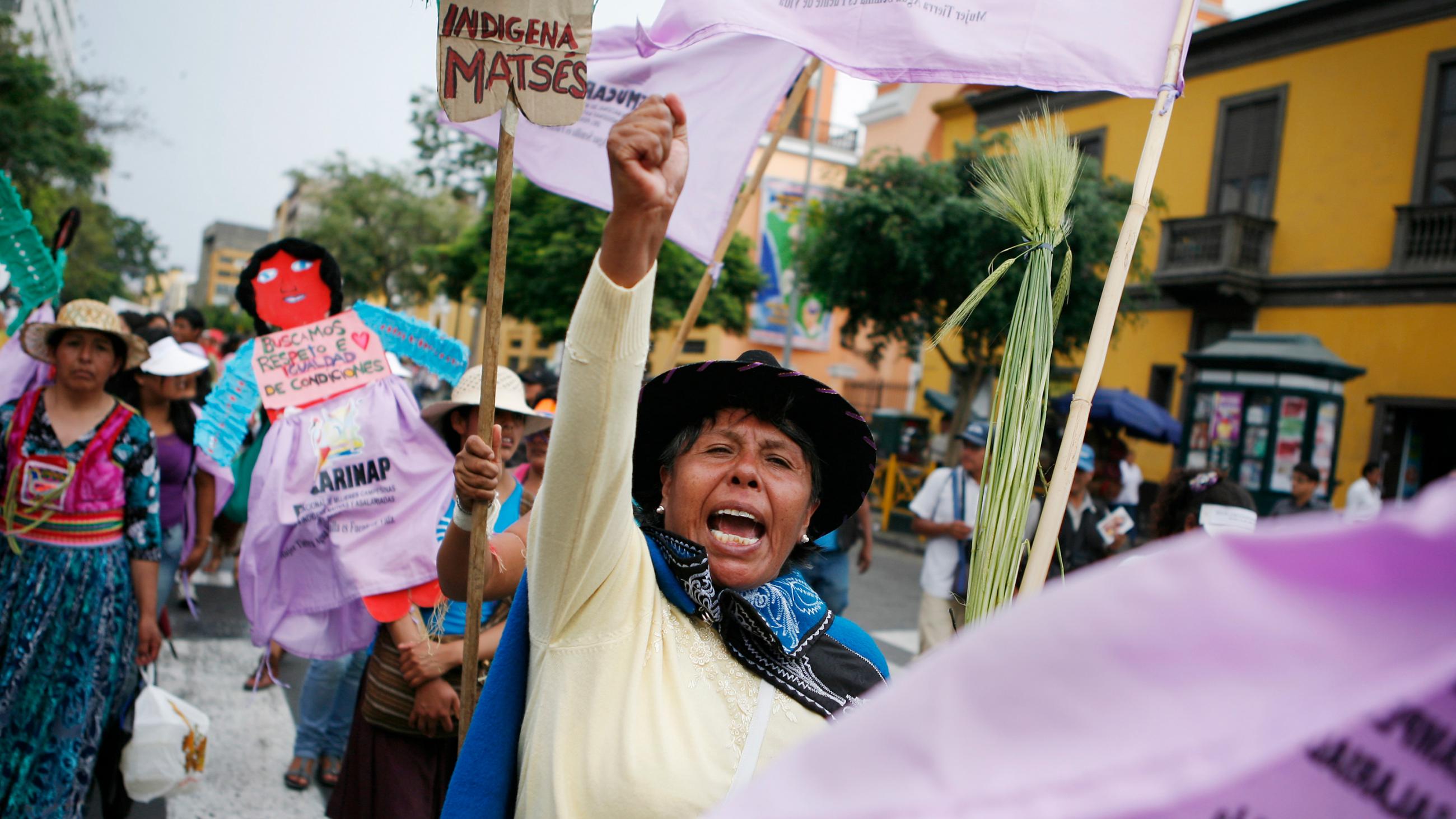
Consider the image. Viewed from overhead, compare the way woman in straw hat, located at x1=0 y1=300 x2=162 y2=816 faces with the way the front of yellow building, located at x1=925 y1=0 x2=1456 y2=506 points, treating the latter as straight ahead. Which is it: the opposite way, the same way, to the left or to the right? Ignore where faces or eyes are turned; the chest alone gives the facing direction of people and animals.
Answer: to the left

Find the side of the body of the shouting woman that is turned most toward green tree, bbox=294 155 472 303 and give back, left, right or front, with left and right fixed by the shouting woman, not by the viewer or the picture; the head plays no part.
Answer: back

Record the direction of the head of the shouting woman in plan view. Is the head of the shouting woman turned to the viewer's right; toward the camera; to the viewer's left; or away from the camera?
toward the camera

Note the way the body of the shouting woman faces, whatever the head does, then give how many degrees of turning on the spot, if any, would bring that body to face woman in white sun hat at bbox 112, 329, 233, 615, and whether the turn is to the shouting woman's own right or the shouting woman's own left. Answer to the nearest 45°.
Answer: approximately 135° to the shouting woman's own right

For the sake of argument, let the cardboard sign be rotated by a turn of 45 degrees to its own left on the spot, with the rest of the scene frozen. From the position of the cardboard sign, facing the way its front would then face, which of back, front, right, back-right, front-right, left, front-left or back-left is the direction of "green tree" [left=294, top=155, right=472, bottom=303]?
back-left

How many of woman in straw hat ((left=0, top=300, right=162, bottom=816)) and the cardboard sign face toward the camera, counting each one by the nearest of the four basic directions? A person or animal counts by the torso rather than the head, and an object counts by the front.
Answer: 2

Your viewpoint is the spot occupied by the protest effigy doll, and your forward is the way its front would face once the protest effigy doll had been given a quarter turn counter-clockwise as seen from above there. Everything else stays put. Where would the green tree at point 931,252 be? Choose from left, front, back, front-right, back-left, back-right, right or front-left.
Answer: front-left

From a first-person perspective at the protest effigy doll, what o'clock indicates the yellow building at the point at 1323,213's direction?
The yellow building is roughly at 8 o'clock from the protest effigy doll.

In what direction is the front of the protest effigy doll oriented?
toward the camera

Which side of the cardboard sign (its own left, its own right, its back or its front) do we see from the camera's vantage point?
front

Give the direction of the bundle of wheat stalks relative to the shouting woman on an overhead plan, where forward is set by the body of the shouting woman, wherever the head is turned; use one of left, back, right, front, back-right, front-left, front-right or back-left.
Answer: left

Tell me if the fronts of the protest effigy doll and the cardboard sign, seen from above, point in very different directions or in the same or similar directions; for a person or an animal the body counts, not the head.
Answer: same or similar directions

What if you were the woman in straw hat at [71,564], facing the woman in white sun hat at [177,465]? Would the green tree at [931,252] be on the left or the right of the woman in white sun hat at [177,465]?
right

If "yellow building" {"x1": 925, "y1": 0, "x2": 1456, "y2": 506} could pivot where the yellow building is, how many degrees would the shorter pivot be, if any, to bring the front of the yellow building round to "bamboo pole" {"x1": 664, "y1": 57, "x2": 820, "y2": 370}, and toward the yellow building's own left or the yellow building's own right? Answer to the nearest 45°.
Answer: approximately 45° to the yellow building's own left

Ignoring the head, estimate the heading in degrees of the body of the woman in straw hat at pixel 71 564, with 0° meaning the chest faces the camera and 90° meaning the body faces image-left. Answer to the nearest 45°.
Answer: approximately 0°
